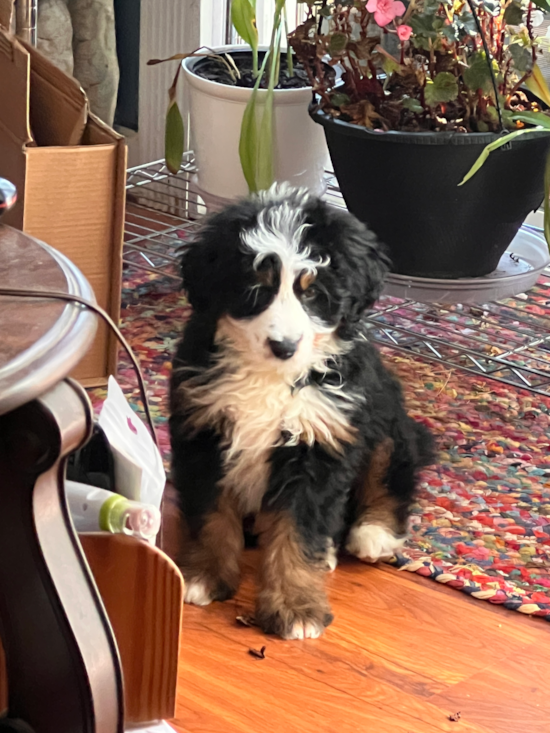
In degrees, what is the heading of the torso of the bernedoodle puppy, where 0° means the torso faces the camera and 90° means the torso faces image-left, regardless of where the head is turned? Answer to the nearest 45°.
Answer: approximately 45°

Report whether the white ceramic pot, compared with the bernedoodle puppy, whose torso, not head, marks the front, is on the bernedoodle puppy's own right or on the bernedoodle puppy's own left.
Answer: on the bernedoodle puppy's own right

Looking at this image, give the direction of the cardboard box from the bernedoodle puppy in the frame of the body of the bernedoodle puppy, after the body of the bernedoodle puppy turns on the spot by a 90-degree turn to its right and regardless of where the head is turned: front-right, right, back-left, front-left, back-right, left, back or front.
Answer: front

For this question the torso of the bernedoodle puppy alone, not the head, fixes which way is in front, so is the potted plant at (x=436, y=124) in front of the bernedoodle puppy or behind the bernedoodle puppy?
behind

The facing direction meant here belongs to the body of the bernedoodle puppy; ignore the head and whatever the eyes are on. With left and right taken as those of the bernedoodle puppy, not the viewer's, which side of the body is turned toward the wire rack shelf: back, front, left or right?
back

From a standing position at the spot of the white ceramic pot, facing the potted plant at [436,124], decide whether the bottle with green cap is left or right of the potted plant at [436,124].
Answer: right
